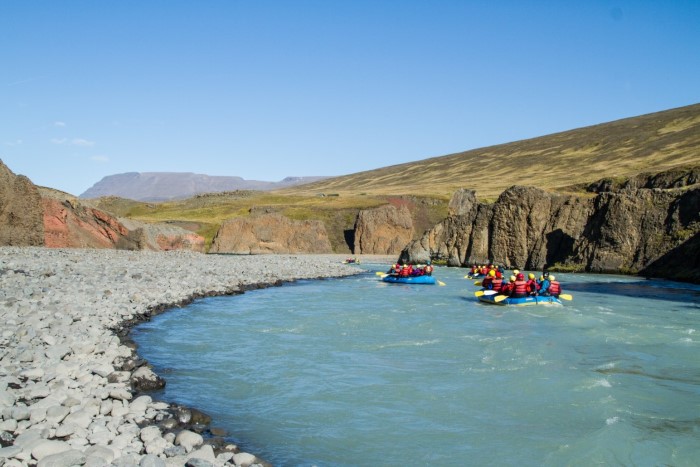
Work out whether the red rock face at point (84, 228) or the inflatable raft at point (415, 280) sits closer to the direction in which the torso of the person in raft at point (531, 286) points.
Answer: the red rock face

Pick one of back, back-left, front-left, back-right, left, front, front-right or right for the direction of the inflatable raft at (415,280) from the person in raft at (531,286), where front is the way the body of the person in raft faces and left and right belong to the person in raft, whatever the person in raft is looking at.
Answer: front-right

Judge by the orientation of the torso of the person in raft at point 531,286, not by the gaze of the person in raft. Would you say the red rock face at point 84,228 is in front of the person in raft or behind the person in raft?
in front

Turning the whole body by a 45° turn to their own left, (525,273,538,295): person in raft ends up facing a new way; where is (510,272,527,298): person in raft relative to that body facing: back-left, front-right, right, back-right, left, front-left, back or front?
front

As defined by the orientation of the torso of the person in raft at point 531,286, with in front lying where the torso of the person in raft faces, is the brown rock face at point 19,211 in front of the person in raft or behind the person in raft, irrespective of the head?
in front
